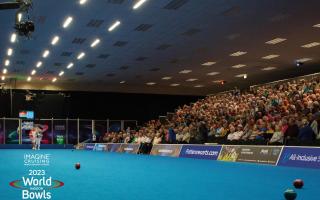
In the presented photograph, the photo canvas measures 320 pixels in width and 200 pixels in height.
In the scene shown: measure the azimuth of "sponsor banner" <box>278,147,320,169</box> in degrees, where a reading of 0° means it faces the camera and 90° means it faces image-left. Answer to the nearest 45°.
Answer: approximately 45°

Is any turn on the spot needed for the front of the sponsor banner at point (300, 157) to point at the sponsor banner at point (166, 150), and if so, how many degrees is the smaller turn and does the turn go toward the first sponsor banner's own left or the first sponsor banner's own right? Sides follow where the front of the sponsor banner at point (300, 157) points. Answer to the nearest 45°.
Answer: approximately 90° to the first sponsor banner's own right

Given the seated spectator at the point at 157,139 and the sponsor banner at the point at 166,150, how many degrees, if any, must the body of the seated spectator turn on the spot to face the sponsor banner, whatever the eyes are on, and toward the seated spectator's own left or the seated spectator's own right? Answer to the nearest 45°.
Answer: approximately 45° to the seated spectator's own left

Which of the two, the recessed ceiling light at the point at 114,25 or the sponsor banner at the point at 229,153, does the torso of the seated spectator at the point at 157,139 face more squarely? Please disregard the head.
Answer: the recessed ceiling light

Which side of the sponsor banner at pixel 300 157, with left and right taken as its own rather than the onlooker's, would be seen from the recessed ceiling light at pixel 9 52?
right

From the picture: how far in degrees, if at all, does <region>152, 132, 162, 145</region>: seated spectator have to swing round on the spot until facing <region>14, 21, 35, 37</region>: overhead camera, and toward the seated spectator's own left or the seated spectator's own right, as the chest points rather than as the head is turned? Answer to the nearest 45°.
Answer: approximately 45° to the seated spectator's own left

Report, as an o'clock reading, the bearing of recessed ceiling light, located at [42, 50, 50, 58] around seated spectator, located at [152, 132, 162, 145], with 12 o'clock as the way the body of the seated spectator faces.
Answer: The recessed ceiling light is roughly at 1 o'clock from the seated spectator.

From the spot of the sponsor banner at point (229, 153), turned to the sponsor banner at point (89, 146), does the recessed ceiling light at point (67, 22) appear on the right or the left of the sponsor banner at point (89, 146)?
left

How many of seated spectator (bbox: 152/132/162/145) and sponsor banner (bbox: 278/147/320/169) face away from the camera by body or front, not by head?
0

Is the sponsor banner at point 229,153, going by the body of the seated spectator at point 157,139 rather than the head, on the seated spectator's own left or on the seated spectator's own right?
on the seated spectator's own left

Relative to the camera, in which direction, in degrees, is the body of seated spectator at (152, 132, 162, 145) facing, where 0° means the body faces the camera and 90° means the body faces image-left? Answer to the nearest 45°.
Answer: approximately 45°

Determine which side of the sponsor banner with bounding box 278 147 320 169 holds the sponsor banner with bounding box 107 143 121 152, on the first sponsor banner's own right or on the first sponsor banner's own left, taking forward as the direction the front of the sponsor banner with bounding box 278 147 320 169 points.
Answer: on the first sponsor banner's own right

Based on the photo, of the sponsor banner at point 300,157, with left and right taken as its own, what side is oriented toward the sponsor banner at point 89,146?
right

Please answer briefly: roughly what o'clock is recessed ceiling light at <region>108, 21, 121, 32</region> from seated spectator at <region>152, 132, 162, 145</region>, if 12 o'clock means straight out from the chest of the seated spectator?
The recessed ceiling light is roughly at 11 o'clock from the seated spectator.

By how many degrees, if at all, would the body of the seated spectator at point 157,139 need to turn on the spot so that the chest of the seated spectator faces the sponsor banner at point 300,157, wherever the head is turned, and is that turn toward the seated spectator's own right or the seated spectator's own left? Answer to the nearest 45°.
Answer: approximately 45° to the seated spectator's own left
